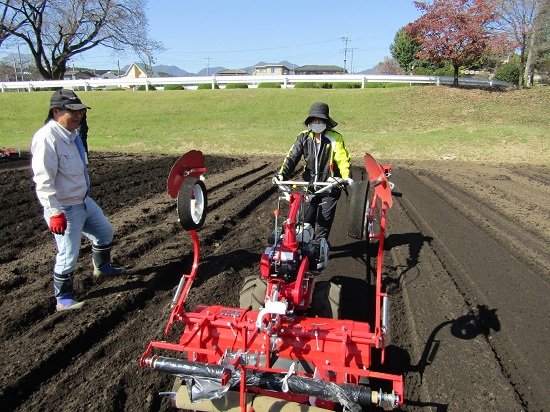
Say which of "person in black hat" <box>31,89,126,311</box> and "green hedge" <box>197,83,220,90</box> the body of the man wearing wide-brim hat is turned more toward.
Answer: the person in black hat

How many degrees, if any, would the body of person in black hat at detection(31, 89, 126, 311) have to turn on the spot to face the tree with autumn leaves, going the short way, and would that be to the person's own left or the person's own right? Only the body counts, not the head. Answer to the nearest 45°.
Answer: approximately 90° to the person's own left

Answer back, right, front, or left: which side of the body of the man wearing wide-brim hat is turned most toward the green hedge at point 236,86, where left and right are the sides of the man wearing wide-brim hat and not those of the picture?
back

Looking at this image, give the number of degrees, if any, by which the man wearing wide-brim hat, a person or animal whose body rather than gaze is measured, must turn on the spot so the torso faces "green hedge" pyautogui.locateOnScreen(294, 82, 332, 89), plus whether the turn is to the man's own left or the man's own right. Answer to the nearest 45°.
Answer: approximately 180°

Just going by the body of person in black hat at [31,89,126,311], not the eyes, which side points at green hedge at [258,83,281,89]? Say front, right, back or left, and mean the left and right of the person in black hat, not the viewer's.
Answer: left

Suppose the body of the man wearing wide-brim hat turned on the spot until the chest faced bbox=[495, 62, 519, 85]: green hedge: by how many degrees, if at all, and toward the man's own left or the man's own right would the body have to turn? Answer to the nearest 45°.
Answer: approximately 135° to the man's own left

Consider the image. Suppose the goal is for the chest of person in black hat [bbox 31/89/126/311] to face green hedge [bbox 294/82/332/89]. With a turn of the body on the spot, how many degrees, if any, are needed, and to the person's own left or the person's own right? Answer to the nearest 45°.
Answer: approximately 90° to the person's own left

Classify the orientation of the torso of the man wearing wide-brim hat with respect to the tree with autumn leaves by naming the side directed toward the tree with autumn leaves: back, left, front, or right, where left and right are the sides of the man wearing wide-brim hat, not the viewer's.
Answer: back

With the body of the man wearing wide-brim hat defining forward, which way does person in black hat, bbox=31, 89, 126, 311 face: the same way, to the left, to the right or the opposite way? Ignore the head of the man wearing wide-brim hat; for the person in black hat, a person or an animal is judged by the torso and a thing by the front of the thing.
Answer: to the left

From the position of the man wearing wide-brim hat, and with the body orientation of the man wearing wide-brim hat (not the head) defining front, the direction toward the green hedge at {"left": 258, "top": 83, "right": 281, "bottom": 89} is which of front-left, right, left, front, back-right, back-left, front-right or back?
back

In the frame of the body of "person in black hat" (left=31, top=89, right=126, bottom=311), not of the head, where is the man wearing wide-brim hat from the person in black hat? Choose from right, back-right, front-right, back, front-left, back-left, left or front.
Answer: front-left

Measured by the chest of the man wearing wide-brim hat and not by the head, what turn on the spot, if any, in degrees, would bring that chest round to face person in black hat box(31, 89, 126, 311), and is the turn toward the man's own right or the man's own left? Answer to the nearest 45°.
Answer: approximately 45° to the man's own right
